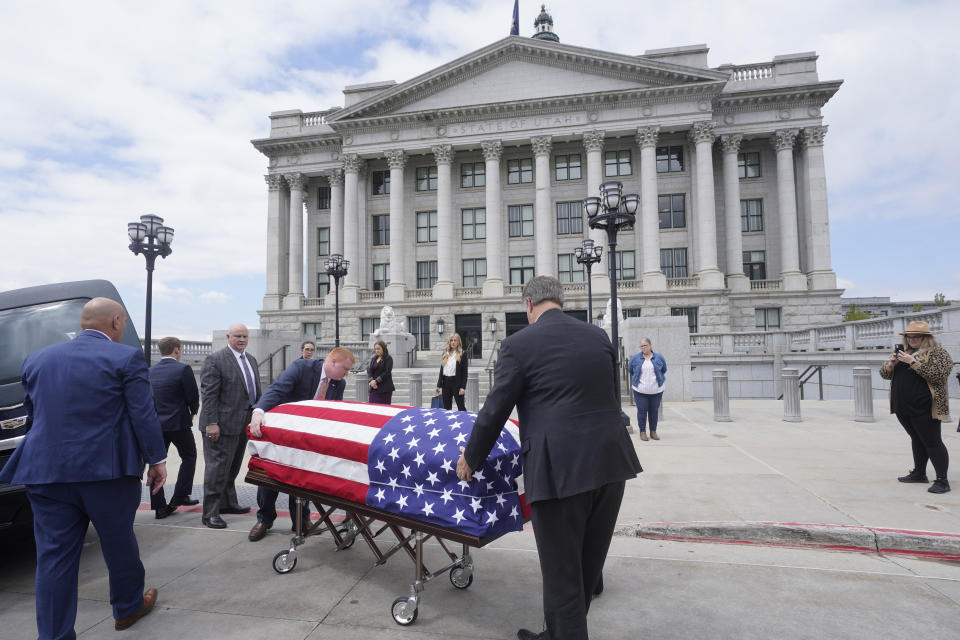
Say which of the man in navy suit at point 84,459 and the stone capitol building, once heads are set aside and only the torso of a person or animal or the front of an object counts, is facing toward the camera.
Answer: the stone capitol building

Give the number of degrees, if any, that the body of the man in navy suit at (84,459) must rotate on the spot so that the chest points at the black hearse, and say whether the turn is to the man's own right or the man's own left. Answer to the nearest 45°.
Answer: approximately 45° to the man's own left

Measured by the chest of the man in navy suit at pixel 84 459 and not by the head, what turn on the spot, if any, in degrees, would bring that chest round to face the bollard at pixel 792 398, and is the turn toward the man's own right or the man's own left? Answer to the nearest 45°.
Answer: approximately 45° to the man's own right

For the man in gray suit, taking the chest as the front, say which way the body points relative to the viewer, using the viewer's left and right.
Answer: facing the viewer and to the right of the viewer

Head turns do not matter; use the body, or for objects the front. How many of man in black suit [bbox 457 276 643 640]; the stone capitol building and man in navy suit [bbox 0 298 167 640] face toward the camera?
1

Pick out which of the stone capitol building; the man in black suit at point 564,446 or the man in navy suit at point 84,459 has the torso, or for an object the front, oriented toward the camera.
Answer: the stone capitol building

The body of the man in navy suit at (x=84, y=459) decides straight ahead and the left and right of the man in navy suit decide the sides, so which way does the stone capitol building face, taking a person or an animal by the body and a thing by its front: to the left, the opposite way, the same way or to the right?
the opposite way

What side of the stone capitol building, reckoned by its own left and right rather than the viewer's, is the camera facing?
front

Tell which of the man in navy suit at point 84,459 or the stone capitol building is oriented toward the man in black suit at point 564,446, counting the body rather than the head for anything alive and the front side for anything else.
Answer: the stone capitol building

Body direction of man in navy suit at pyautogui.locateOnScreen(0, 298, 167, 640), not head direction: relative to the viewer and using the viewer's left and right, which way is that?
facing away from the viewer and to the right of the viewer

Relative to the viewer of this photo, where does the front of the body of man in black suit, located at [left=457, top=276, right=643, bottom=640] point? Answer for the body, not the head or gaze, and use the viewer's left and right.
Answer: facing away from the viewer and to the left of the viewer

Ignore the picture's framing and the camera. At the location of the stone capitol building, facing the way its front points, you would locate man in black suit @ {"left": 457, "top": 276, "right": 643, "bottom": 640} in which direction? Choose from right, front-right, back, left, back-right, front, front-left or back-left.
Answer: front

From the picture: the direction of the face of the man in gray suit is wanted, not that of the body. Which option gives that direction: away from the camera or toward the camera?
toward the camera

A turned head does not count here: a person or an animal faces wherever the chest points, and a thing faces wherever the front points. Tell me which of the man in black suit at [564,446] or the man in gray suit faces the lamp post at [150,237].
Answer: the man in black suit

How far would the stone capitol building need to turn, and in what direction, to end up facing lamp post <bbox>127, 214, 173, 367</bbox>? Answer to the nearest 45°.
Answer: approximately 45° to its right

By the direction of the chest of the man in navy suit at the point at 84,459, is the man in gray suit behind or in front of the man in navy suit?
in front

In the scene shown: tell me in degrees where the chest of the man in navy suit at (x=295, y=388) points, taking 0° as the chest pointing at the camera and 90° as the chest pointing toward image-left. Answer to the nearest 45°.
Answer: approximately 315°

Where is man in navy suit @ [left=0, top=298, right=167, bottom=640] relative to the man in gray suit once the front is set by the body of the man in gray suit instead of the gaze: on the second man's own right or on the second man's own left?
on the second man's own right
